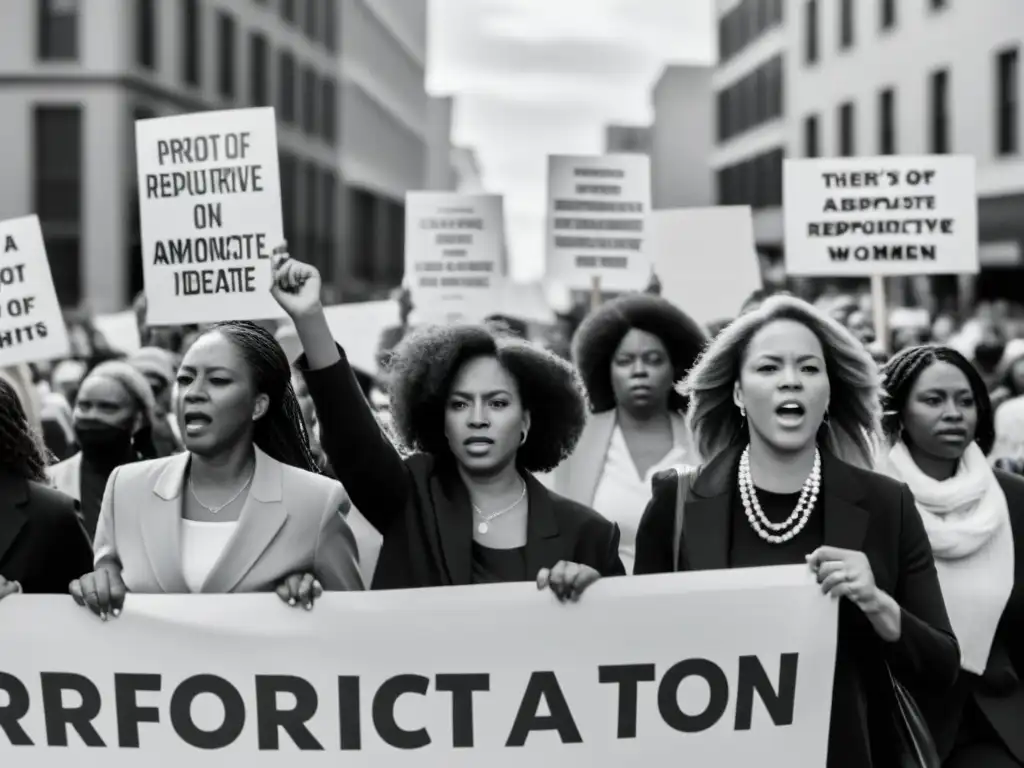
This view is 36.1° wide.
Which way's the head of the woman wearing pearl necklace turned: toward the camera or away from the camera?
toward the camera

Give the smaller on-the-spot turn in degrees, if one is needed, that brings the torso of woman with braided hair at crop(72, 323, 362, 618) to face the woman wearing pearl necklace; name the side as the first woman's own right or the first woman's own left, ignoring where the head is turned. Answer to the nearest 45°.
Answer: approximately 135° to the first woman's own left

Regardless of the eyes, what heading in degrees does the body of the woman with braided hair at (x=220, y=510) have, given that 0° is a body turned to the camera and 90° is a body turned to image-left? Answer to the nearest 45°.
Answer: approximately 45°

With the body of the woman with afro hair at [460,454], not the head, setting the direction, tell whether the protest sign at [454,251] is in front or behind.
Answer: behind

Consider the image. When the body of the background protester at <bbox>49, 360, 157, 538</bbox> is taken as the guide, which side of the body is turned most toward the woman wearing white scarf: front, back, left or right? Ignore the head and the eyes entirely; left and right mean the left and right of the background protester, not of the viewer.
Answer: left

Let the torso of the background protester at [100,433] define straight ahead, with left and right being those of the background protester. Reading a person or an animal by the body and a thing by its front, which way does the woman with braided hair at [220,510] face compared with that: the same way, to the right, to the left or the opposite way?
the same way

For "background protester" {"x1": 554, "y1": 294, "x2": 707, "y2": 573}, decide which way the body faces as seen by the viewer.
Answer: toward the camera

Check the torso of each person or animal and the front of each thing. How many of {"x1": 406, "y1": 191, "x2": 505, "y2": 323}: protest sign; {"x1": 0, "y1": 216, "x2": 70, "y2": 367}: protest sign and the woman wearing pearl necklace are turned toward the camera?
3

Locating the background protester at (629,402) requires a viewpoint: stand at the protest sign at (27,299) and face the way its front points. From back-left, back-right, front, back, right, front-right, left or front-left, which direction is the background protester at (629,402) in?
front-left

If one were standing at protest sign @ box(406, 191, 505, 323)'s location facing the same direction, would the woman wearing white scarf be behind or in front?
in front

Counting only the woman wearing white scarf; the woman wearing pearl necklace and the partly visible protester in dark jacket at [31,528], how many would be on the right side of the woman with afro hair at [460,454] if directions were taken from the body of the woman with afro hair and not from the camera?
1

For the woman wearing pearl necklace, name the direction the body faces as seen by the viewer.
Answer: toward the camera

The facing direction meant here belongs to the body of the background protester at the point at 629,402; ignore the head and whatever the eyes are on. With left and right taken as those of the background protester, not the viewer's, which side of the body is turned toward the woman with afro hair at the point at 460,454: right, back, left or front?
front

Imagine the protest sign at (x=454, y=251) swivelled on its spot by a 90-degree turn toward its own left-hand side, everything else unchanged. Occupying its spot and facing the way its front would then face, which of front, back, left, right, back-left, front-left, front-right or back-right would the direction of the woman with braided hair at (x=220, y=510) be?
right

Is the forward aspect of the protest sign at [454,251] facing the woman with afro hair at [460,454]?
yes
